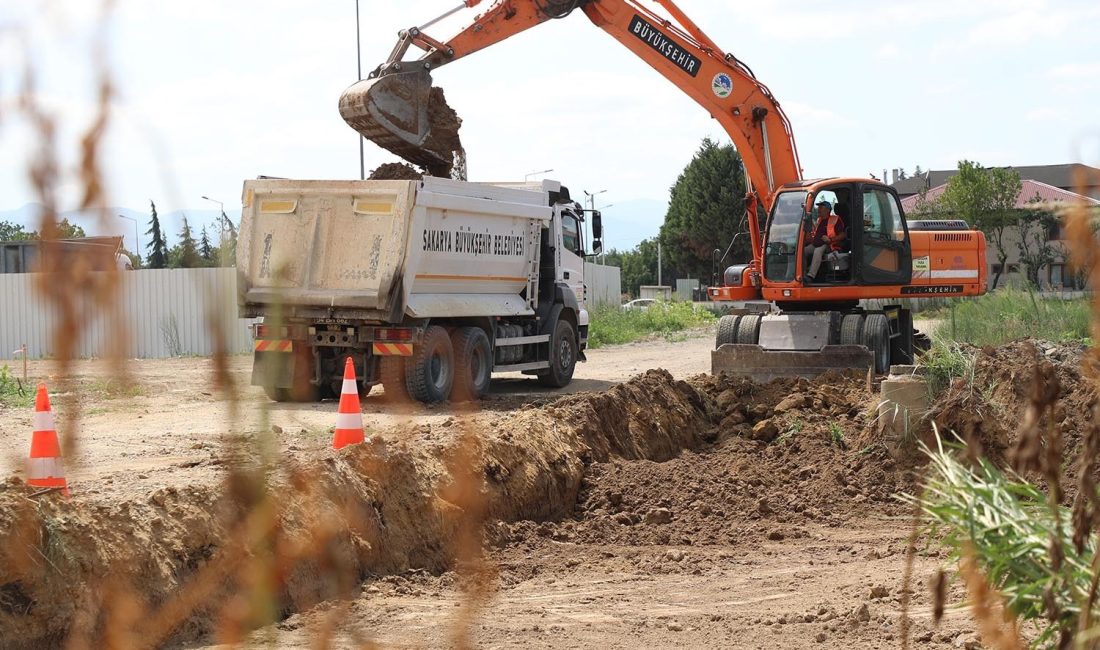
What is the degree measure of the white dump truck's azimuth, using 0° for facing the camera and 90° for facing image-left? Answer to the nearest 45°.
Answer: approximately 225°

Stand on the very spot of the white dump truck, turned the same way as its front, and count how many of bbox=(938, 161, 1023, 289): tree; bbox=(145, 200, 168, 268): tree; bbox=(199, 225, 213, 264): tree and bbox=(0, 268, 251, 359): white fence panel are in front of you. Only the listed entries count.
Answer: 1

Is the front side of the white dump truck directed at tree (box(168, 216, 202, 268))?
no

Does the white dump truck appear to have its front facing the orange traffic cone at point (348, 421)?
no

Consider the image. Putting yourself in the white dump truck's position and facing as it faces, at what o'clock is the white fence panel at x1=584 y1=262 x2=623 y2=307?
The white fence panel is roughly at 11 o'clock from the white dump truck.

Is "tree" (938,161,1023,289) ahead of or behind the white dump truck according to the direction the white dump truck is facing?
ahead
